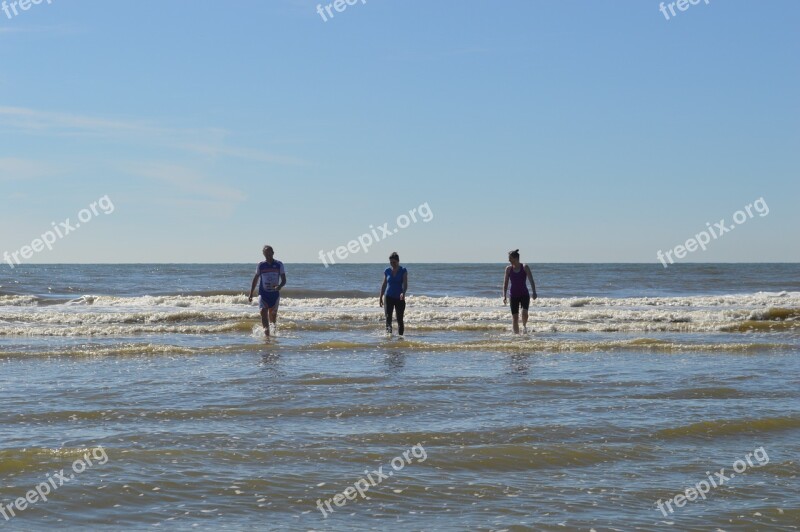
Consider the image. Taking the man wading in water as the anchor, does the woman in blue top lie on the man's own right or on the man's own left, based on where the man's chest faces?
on the man's own left

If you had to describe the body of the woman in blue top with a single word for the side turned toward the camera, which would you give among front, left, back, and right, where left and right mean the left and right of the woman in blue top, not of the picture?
front

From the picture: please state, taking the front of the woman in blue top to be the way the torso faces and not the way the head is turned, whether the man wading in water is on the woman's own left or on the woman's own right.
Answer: on the woman's own right

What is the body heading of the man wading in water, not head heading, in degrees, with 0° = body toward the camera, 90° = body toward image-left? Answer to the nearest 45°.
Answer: approximately 0°

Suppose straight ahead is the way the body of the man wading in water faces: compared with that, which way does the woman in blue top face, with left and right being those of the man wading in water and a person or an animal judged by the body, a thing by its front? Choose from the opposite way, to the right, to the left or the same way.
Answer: the same way

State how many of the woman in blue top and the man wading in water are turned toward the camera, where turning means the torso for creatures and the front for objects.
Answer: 2
